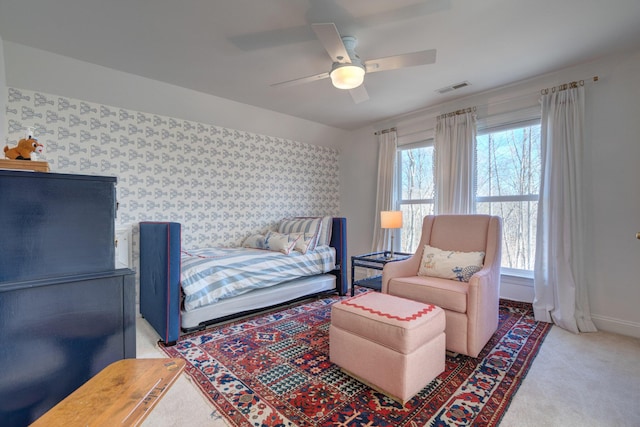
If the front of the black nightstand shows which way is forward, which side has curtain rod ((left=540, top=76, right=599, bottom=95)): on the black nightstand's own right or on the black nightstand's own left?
on the black nightstand's own left

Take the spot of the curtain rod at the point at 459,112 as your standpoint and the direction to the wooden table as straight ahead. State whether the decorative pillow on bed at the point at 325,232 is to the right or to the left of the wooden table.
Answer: right

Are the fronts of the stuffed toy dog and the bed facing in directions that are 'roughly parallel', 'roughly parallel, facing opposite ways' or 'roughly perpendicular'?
roughly perpendicular

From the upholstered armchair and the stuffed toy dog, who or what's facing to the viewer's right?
the stuffed toy dog

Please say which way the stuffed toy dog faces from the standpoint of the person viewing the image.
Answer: facing to the right of the viewer

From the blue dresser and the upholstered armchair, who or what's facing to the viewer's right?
the blue dresser

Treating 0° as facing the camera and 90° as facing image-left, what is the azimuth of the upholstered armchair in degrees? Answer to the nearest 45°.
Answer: approximately 45°

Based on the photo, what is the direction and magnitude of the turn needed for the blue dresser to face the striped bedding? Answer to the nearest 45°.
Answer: approximately 45° to its left

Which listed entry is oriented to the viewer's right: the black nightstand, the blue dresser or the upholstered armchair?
the blue dresser

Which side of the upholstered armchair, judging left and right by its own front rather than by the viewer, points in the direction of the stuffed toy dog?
front

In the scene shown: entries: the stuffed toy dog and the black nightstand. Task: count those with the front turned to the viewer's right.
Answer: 1

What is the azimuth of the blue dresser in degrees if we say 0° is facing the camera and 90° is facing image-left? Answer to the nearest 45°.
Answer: approximately 270°

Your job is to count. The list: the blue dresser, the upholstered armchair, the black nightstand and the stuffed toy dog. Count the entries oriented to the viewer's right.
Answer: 2

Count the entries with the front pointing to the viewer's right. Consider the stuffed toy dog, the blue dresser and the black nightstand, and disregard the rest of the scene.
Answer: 2

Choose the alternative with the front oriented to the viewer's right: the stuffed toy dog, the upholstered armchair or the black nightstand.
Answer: the stuffed toy dog
